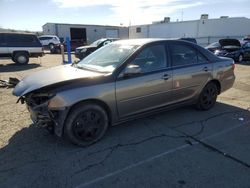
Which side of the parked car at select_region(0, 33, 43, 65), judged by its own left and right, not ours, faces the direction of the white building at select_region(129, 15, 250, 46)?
back

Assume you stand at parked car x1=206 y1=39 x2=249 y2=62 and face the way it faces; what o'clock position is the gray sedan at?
The gray sedan is roughly at 11 o'clock from the parked car.

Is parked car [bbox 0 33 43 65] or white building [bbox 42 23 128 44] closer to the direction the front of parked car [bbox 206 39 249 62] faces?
the parked car

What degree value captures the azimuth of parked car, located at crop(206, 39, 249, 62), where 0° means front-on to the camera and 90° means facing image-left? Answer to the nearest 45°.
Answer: approximately 45°

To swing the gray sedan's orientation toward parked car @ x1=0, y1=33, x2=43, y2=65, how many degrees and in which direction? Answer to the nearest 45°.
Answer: approximately 90° to its right

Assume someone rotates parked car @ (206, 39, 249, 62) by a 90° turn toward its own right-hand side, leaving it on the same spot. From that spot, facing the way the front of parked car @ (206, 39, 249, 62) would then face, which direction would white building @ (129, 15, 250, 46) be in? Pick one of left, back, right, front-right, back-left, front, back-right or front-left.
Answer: front-right

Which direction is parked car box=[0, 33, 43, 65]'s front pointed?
to the viewer's left

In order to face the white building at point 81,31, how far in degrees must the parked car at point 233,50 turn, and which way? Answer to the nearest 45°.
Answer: approximately 90° to its right

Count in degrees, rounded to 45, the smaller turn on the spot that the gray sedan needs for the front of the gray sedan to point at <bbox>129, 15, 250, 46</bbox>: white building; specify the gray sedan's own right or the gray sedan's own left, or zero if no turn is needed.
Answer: approximately 135° to the gray sedan's own right
